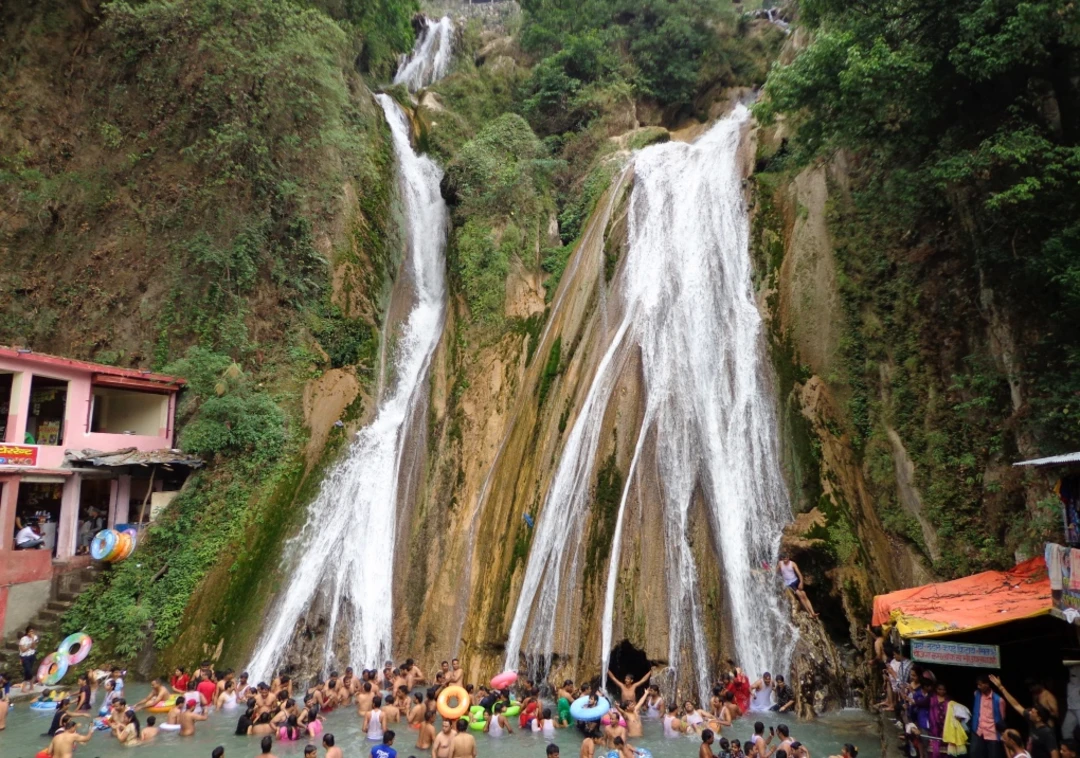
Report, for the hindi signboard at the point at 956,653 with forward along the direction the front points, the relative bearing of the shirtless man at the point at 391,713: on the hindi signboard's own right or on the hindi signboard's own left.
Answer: on the hindi signboard's own right

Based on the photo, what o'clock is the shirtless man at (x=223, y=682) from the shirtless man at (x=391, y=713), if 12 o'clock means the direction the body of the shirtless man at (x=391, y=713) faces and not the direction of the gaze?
the shirtless man at (x=223, y=682) is roughly at 10 o'clock from the shirtless man at (x=391, y=713).

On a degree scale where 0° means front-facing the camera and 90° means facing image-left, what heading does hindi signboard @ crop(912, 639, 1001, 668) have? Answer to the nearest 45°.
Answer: approximately 0°

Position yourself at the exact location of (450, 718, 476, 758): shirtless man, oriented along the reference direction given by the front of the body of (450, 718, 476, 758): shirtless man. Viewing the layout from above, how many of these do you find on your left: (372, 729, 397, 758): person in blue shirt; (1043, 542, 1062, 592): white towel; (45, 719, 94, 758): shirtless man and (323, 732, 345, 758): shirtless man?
3

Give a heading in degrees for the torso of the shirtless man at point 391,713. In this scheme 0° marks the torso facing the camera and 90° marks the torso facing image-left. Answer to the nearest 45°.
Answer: approximately 180°

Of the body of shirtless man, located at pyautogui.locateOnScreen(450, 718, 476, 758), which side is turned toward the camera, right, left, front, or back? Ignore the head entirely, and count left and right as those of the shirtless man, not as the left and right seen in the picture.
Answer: back

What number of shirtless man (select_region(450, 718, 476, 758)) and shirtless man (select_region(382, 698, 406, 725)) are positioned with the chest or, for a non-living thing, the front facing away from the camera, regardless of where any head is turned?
2

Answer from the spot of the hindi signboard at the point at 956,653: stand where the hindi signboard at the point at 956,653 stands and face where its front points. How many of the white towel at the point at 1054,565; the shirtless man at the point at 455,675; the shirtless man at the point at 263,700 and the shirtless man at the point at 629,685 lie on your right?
3

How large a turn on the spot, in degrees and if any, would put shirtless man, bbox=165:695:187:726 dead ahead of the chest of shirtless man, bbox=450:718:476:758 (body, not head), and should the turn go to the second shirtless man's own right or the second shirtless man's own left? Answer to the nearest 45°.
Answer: approximately 45° to the second shirtless man's own left

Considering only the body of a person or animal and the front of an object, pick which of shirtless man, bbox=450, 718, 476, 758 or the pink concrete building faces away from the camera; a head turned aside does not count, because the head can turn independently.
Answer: the shirtless man

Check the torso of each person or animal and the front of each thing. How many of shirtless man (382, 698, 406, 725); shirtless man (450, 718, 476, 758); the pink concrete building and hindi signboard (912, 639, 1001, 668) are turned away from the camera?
2
